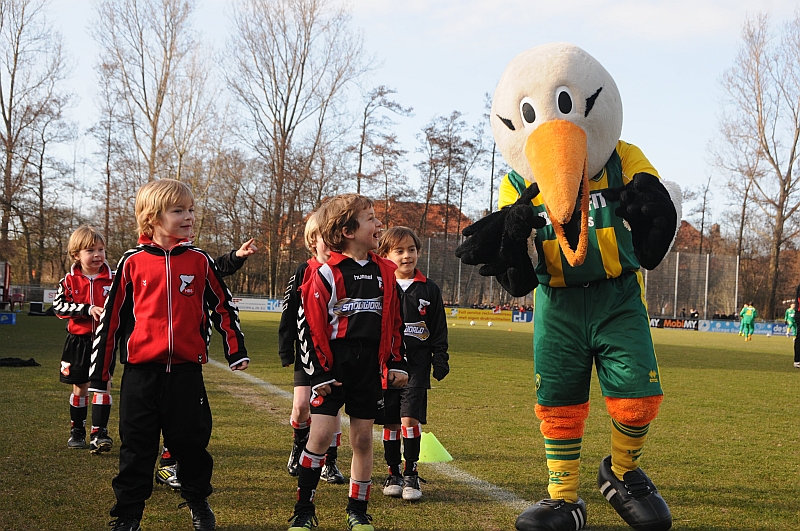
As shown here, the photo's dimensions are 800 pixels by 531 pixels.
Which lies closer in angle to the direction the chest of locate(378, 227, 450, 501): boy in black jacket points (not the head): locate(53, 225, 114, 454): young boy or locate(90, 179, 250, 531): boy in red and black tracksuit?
the boy in red and black tracksuit

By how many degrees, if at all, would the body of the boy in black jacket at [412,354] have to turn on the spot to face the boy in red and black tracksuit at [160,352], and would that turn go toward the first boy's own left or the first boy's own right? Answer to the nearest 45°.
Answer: approximately 45° to the first boy's own right

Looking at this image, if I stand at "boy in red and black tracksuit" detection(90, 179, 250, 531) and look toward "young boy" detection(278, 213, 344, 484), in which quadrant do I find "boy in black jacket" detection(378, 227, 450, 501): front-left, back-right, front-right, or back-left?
front-right

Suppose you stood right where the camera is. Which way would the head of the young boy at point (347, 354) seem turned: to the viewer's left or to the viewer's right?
to the viewer's right

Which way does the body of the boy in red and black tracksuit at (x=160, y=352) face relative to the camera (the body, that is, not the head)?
toward the camera

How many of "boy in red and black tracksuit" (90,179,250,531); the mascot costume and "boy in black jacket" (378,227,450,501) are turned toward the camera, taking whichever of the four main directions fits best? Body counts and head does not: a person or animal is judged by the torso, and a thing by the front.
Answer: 3

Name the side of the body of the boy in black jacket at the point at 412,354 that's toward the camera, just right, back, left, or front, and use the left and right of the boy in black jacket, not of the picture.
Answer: front

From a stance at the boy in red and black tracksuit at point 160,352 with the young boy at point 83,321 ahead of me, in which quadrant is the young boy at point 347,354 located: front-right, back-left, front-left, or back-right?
back-right

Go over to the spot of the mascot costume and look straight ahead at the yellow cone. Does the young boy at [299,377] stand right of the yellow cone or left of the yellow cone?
left

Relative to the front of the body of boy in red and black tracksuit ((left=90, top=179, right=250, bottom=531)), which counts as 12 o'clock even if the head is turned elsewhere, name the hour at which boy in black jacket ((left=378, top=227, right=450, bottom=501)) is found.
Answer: The boy in black jacket is roughly at 8 o'clock from the boy in red and black tracksuit.

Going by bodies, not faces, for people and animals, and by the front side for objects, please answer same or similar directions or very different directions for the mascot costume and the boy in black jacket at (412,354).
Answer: same or similar directions

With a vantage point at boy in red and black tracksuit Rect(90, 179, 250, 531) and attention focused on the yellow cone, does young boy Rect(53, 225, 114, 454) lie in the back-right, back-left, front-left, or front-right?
front-left

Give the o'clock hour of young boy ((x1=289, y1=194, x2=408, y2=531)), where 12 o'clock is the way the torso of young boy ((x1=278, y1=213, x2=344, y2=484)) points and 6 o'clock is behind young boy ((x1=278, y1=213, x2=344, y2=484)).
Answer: young boy ((x1=289, y1=194, x2=408, y2=531)) is roughly at 1 o'clock from young boy ((x1=278, y1=213, x2=344, y2=484)).

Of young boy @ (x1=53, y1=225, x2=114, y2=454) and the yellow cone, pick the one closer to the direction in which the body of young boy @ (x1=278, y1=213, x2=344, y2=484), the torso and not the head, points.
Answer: the yellow cone

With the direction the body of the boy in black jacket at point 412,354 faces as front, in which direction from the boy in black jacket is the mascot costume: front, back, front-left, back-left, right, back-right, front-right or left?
front-left

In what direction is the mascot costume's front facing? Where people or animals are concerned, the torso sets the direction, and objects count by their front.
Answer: toward the camera

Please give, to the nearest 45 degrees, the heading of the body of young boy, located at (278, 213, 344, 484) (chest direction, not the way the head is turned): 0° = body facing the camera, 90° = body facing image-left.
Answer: approximately 315°

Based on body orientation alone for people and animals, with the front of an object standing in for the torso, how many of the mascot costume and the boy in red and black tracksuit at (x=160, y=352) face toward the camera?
2

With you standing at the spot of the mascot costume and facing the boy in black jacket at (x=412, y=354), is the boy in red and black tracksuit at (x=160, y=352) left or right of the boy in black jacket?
left

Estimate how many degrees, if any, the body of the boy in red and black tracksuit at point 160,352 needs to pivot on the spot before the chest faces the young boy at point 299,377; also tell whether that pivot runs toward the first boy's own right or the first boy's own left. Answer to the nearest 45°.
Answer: approximately 135° to the first boy's own left

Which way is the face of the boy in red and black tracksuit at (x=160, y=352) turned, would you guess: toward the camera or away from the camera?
toward the camera
